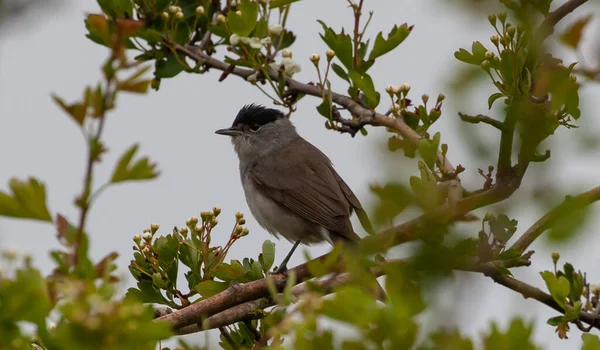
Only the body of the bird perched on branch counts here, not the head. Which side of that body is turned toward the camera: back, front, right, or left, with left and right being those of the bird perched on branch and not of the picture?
left
